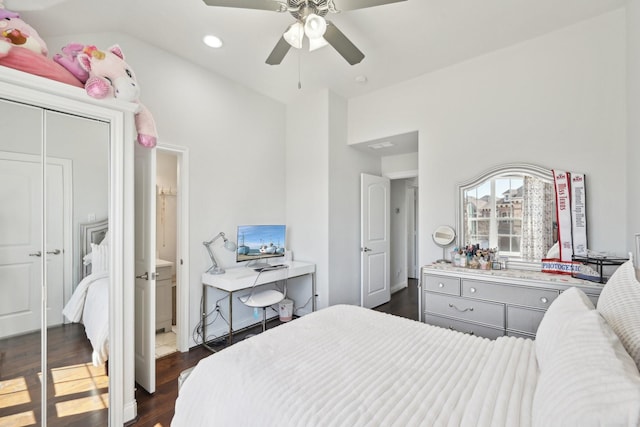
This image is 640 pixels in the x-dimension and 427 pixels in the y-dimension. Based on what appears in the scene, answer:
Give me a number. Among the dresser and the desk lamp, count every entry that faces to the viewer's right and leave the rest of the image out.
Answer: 1

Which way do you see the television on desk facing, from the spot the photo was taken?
facing the viewer and to the right of the viewer

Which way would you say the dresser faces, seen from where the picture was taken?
facing the viewer and to the left of the viewer

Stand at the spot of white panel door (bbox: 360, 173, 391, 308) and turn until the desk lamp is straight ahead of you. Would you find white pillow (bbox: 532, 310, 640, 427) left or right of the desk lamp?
left

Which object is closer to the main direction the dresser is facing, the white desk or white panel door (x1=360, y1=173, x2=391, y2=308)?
the white desk

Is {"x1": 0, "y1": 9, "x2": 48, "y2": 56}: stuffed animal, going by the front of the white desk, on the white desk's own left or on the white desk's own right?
on the white desk's own right

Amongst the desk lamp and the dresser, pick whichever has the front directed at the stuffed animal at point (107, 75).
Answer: the dresser

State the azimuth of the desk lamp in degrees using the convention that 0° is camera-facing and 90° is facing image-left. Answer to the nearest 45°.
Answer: approximately 270°

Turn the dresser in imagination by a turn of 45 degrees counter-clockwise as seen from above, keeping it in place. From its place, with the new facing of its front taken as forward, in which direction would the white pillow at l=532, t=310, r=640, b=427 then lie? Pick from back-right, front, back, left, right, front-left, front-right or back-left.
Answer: front

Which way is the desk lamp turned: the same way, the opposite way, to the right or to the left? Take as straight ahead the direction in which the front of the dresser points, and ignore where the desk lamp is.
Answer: the opposite way
